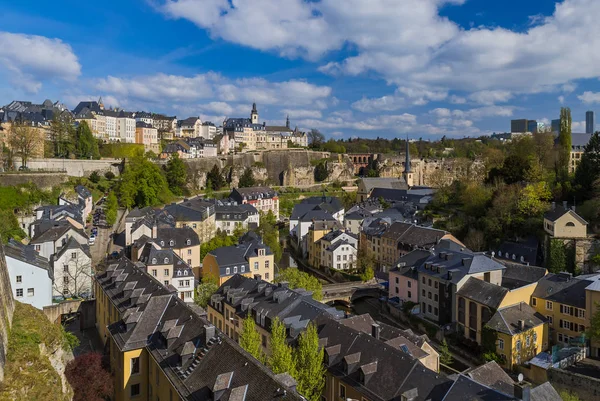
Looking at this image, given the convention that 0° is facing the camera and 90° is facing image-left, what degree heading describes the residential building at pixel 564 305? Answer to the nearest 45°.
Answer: approximately 0°

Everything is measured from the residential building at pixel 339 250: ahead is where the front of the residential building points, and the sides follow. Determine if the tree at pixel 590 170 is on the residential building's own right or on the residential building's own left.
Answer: on the residential building's own left

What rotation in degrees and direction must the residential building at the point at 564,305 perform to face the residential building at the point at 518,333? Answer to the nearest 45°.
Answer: approximately 45° to its right

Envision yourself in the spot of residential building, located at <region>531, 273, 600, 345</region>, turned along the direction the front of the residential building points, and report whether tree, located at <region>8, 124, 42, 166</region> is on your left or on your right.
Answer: on your right

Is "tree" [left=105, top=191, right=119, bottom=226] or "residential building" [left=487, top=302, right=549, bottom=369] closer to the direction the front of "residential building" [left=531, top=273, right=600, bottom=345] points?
the residential building

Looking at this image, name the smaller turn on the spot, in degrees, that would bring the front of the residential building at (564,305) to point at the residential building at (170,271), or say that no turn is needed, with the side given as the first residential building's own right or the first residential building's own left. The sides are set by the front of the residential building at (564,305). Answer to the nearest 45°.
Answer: approximately 90° to the first residential building's own right

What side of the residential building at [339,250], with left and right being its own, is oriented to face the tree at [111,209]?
right

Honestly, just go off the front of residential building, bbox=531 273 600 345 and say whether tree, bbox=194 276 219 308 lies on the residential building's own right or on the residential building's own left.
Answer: on the residential building's own right

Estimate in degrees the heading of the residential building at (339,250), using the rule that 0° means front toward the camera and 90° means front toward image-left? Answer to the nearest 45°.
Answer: approximately 0°

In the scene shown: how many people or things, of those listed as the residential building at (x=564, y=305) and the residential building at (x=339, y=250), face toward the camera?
2
